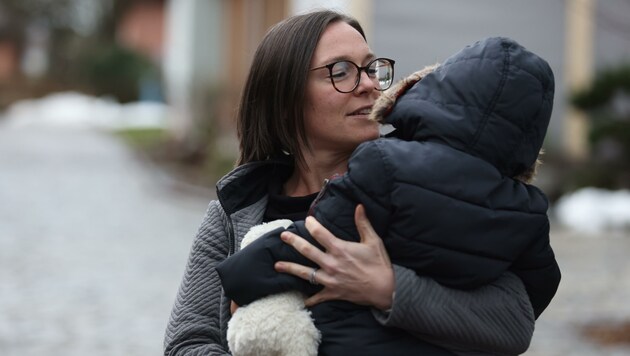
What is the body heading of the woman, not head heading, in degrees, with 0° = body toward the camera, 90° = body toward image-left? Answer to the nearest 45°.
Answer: approximately 315°

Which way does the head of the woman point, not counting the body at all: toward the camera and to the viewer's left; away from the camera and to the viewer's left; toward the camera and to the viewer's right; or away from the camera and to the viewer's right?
toward the camera and to the viewer's right

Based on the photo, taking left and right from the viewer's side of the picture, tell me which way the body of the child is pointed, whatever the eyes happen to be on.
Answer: facing away from the viewer and to the left of the viewer

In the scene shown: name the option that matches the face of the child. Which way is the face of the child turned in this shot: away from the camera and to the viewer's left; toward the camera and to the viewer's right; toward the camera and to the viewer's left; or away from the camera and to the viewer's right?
away from the camera and to the viewer's left
